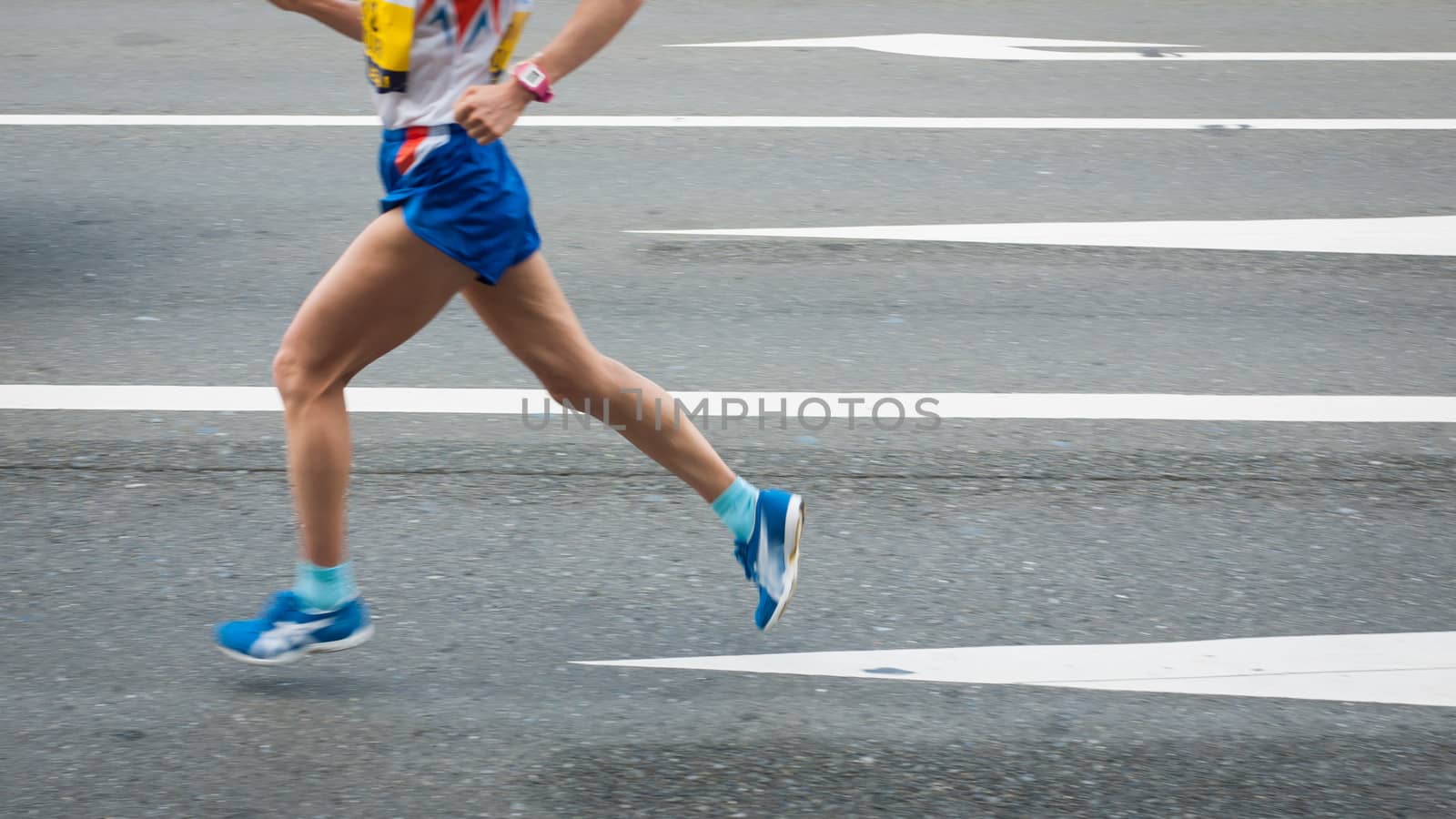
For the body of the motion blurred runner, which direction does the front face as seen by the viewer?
to the viewer's left
